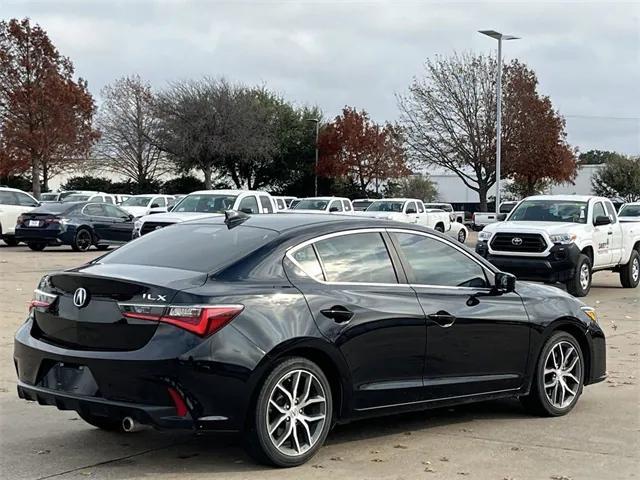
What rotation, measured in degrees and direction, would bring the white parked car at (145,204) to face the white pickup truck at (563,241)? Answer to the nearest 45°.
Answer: approximately 45° to its left

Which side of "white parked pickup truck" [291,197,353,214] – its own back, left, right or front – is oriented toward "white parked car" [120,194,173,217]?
right

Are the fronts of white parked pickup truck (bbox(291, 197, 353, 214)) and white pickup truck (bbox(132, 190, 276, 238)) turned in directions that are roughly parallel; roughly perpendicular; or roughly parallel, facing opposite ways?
roughly parallel

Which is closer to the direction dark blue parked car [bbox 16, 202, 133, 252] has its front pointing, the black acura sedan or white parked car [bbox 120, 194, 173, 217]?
the white parked car

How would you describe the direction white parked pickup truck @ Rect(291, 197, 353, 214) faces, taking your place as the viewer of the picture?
facing the viewer and to the left of the viewer

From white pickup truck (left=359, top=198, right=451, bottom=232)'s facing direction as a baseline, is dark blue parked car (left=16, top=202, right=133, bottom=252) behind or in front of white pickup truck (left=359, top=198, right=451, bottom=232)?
in front

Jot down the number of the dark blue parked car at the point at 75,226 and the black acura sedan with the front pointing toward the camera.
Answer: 0

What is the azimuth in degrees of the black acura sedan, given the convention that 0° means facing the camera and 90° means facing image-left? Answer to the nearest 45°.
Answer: approximately 225°

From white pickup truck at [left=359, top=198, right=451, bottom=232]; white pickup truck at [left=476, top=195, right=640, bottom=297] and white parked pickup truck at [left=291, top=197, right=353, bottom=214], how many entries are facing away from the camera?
0

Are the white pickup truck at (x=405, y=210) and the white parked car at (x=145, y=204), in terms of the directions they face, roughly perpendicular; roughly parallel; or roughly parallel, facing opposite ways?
roughly parallel

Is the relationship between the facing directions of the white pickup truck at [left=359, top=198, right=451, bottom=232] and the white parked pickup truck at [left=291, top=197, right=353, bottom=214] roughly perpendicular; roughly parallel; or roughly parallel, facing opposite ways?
roughly parallel

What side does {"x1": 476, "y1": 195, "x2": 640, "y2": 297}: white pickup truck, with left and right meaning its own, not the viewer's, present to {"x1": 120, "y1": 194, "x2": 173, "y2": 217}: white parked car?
right

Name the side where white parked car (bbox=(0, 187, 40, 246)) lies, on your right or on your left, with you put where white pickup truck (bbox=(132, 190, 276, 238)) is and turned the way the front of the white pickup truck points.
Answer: on your right

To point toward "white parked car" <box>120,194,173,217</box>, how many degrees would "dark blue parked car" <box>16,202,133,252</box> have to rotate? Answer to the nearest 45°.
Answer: approximately 45° to its left

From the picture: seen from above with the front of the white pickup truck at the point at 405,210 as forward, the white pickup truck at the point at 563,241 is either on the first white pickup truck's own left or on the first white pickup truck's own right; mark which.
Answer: on the first white pickup truck's own left
